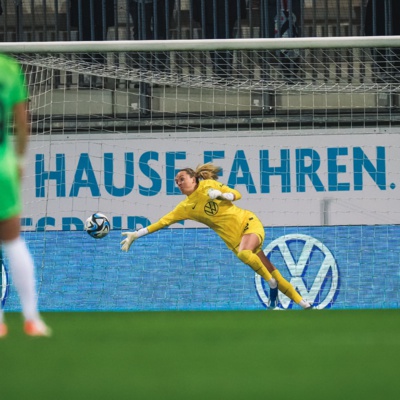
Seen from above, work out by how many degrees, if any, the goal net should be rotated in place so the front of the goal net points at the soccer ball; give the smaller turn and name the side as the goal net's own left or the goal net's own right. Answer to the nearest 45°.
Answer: approximately 45° to the goal net's own right

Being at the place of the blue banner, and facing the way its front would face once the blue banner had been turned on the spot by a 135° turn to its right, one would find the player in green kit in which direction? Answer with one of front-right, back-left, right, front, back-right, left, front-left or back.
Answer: back-left

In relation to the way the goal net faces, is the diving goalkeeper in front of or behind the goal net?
in front

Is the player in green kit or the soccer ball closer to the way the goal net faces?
the player in green kit

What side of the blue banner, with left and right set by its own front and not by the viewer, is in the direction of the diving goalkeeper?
front
